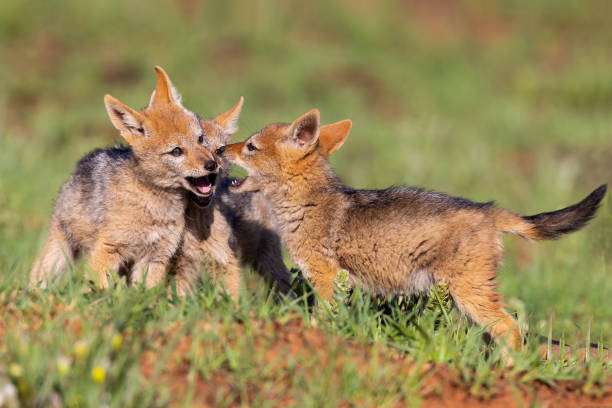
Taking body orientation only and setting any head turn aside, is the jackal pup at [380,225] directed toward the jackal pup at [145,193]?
yes

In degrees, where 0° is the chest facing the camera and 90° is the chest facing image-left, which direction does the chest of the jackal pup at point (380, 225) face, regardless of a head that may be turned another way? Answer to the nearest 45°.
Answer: approximately 90°

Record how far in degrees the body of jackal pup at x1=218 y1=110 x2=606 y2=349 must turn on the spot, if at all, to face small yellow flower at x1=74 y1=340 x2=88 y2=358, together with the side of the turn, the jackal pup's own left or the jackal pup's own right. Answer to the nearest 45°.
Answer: approximately 45° to the jackal pup's own left

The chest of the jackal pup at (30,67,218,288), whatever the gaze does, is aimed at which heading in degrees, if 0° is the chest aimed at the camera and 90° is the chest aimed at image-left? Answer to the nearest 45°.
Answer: approximately 315°

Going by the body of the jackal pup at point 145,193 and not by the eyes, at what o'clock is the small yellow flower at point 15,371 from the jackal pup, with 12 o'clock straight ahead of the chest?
The small yellow flower is roughly at 2 o'clock from the jackal pup.

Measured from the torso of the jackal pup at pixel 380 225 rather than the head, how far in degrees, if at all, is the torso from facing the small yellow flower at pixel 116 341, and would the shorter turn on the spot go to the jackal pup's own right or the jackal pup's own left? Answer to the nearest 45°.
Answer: approximately 45° to the jackal pup's own left

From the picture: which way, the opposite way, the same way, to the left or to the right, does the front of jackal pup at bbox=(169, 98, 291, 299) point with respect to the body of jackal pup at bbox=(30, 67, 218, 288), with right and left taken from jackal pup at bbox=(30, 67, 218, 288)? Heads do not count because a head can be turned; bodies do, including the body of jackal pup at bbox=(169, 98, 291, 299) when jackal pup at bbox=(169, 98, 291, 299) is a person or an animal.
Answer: to the right

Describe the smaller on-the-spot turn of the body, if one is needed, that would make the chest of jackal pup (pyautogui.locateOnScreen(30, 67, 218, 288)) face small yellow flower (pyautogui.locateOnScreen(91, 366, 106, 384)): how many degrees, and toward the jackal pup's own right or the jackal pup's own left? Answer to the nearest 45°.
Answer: approximately 45° to the jackal pup's own right

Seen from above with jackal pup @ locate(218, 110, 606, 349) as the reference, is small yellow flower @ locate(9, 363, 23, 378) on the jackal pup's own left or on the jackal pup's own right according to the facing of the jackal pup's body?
on the jackal pup's own left

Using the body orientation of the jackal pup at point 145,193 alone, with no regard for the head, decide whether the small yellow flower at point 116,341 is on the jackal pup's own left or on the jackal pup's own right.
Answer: on the jackal pup's own right

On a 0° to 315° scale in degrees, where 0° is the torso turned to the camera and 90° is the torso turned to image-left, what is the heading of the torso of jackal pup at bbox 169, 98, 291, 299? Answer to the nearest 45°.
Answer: approximately 45°

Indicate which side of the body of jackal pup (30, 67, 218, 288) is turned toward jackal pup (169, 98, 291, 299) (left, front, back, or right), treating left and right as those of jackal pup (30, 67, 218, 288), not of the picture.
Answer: left

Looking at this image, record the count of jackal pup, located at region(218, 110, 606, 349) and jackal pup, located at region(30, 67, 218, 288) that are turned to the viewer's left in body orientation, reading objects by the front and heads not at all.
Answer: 1
